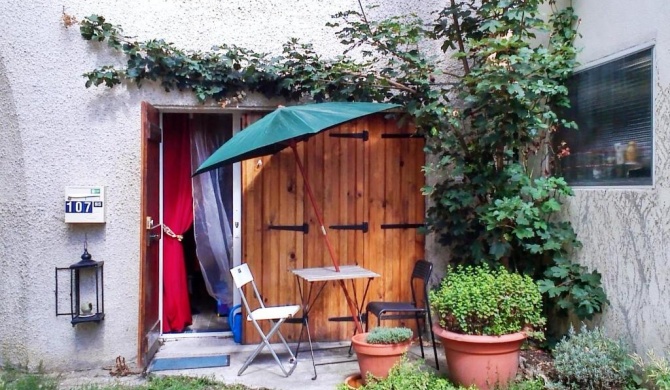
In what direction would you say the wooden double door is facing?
toward the camera

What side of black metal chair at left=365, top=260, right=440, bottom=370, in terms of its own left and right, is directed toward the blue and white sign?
front

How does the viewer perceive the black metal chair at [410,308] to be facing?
facing to the left of the viewer

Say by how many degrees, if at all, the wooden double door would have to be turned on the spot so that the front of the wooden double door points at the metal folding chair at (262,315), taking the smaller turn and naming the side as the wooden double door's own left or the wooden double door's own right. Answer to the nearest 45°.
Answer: approximately 45° to the wooden double door's own right

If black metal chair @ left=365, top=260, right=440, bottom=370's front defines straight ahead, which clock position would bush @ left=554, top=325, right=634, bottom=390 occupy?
The bush is roughly at 7 o'clock from the black metal chair.

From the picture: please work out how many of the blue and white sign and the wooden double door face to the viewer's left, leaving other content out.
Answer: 0

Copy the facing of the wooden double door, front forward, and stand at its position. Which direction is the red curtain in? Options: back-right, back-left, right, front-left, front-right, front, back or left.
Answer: right

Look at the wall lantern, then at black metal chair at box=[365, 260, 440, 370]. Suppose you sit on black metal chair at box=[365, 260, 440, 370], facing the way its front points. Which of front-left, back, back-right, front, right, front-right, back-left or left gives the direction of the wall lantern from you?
front

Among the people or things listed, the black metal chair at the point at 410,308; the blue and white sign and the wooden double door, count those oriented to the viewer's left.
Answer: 1

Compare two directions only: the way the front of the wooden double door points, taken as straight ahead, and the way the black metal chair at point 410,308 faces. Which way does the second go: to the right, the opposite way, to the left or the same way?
to the right

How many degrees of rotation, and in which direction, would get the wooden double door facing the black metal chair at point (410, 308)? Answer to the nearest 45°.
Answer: approximately 45° to its left

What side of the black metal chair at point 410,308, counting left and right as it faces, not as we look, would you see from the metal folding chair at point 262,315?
front

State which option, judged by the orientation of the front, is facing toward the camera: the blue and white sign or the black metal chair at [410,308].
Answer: the blue and white sign

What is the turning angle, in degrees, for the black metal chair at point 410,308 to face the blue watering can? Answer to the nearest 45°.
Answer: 0° — it already faces it
